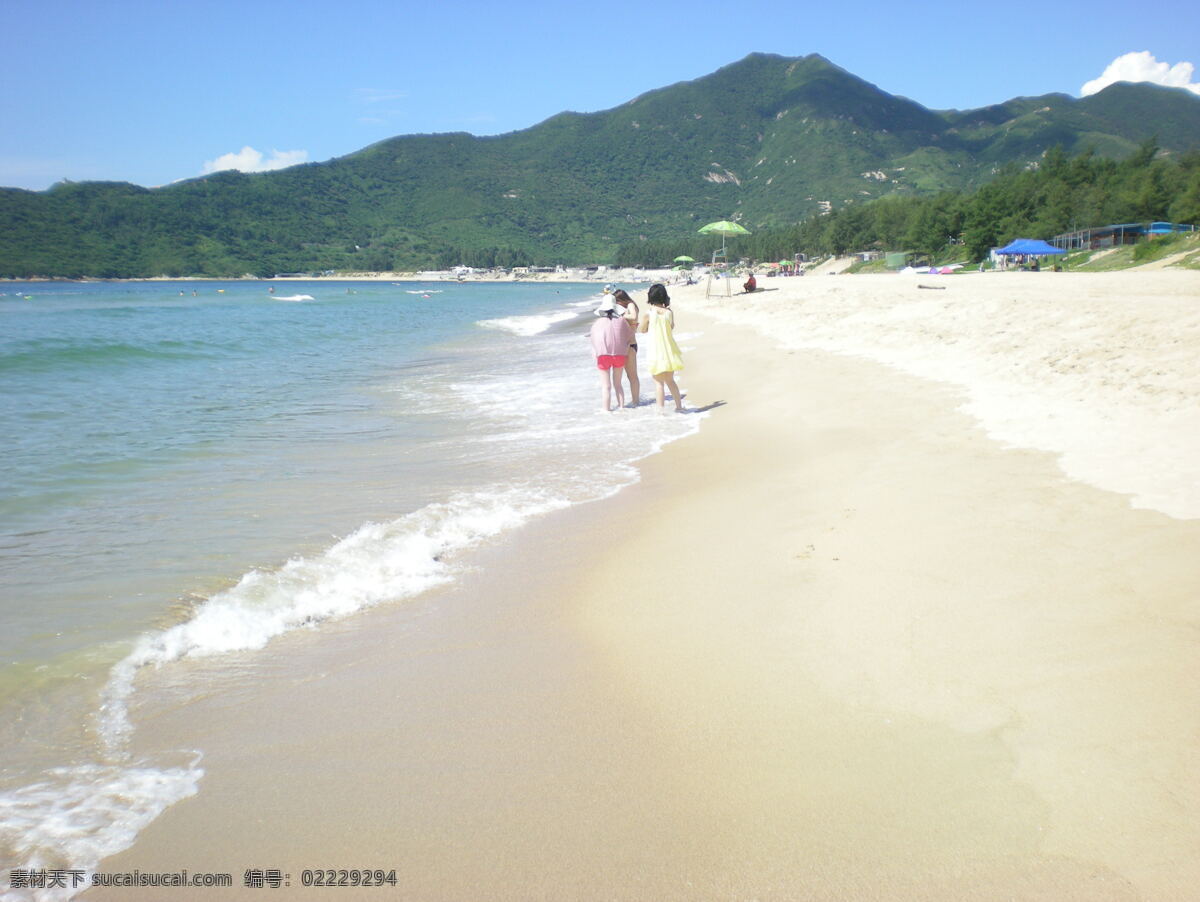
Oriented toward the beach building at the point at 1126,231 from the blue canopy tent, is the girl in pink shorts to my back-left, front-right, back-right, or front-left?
back-right

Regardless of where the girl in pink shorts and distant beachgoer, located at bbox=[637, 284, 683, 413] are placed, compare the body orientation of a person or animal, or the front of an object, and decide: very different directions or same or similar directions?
same or similar directions

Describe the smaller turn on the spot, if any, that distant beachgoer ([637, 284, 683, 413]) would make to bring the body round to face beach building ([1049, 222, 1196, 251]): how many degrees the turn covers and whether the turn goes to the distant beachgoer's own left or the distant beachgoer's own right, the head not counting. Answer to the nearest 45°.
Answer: approximately 45° to the distant beachgoer's own right

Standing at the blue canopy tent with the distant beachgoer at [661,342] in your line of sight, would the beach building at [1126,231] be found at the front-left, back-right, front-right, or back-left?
back-left

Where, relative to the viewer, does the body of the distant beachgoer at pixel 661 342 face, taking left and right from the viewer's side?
facing away from the viewer

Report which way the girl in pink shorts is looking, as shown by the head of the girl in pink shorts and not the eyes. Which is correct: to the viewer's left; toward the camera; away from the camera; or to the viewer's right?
away from the camera

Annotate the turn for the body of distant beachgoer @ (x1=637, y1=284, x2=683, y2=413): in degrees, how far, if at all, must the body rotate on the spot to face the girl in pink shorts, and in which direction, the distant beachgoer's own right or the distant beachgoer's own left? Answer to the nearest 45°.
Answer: approximately 45° to the distant beachgoer's own left

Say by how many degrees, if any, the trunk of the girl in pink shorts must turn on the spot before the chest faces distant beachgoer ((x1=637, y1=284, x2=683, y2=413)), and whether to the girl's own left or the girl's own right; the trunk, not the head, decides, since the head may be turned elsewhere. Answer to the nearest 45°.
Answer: approximately 135° to the girl's own right

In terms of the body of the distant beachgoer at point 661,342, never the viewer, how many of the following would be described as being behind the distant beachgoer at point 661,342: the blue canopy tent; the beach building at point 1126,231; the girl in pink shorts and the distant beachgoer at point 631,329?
0

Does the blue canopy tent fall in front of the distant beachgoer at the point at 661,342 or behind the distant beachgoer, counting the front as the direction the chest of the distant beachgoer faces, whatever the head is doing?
in front

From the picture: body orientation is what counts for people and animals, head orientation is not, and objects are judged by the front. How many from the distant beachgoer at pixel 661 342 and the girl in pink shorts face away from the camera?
2

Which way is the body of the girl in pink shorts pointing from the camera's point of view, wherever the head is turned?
away from the camera
